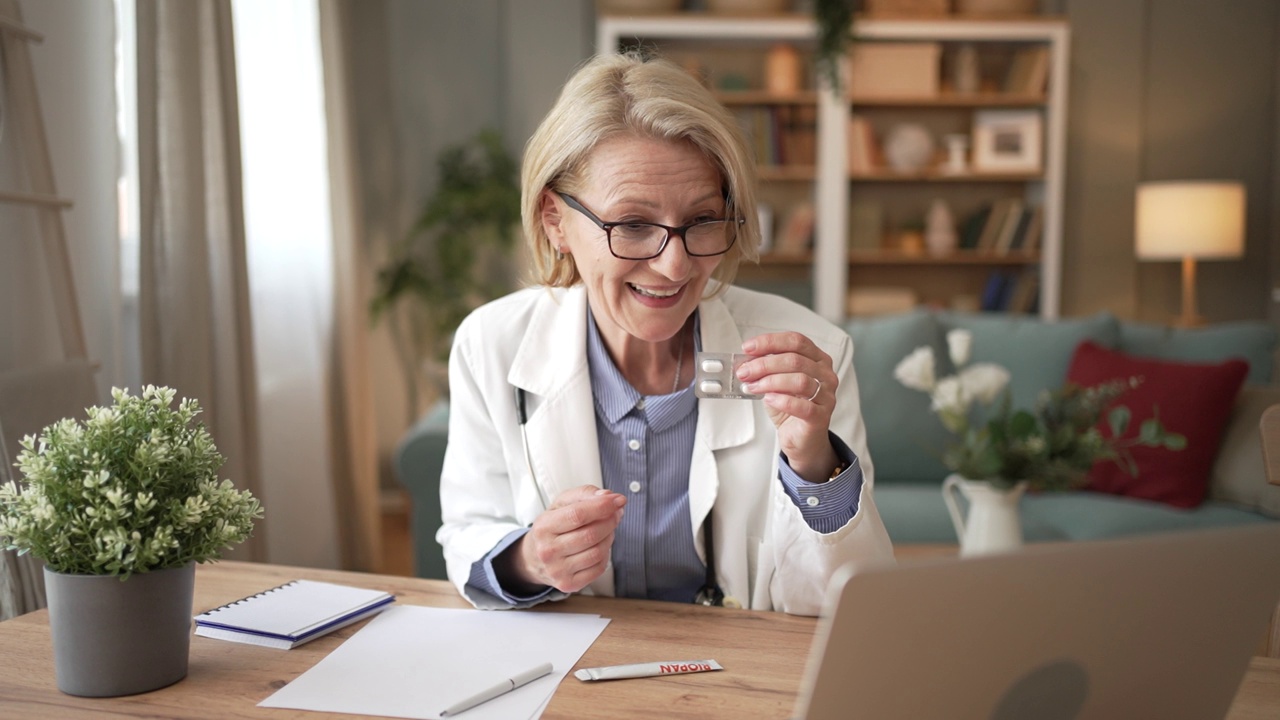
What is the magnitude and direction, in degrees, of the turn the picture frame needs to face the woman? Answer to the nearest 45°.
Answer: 0° — it already faces them

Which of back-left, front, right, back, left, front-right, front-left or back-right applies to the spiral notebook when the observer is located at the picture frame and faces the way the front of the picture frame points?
front

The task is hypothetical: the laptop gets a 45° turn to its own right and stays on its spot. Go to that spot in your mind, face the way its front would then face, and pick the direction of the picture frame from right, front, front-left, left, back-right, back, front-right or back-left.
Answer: front

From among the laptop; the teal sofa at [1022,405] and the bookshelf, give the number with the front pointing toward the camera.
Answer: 2

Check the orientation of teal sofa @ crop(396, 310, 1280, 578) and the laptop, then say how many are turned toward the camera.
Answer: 1

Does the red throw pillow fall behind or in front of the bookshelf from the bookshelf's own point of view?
in front

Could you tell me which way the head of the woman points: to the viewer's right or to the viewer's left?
to the viewer's right

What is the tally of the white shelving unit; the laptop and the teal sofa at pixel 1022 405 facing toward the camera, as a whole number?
2

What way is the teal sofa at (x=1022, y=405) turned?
toward the camera

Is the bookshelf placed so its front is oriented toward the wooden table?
yes

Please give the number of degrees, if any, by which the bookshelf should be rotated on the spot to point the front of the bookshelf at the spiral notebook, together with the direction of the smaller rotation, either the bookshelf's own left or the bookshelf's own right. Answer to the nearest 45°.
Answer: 0° — it already faces it

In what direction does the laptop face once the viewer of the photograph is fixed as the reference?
facing away from the viewer and to the left of the viewer

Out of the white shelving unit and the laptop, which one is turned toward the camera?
the white shelving unit

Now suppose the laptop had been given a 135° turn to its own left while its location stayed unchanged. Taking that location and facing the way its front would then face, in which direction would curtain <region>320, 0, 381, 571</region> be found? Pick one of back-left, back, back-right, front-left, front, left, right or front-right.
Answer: back-right

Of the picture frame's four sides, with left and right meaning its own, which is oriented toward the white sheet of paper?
front

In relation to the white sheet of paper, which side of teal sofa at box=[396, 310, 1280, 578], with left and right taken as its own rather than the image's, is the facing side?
front

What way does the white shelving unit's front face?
toward the camera
